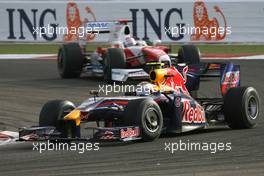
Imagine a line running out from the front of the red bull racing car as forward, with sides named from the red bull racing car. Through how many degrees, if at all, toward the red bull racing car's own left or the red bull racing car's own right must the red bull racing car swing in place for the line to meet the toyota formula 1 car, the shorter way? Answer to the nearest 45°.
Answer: approximately 135° to the red bull racing car's own right

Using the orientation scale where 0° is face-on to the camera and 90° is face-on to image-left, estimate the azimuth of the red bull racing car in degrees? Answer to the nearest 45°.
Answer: approximately 45°

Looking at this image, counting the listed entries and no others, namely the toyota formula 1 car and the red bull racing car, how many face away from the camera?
0
